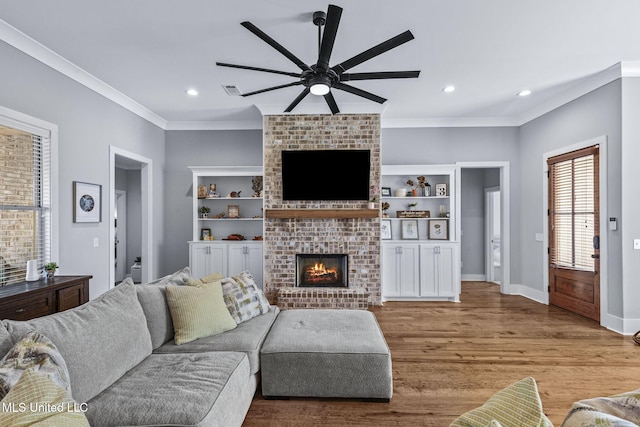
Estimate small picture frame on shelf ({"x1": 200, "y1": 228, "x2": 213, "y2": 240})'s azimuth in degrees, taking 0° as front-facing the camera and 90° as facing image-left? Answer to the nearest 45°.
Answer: approximately 0°

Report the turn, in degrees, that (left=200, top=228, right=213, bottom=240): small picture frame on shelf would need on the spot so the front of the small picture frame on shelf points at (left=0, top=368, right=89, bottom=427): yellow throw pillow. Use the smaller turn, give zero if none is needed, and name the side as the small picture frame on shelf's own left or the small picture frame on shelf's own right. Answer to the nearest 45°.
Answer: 0° — it already faces it

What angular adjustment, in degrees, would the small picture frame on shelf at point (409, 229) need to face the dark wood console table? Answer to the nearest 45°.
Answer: approximately 45° to its right

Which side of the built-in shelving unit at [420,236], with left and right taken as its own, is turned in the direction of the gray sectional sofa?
front

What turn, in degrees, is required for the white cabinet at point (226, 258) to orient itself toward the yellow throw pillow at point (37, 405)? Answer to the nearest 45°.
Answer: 0° — it already faces it

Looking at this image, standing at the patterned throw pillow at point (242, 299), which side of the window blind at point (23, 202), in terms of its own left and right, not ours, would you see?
front

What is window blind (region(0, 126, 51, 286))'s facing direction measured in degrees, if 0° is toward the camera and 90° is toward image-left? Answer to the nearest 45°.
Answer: approximately 315°

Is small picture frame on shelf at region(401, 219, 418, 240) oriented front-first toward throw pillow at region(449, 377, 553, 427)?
yes

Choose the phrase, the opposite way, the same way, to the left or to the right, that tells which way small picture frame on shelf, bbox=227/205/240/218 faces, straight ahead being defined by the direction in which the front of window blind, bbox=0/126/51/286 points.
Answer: to the right

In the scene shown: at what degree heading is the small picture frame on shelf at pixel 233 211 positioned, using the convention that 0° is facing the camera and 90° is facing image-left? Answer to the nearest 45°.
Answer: approximately 0°

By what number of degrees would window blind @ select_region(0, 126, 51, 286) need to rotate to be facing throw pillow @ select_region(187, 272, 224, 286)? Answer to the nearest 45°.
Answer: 0° — it already faces it
